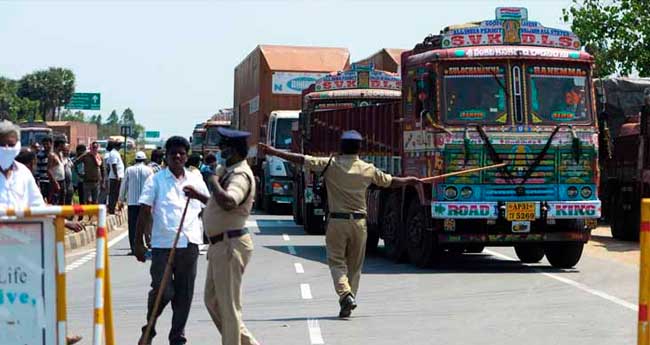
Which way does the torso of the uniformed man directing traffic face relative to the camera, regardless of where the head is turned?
away from the camera

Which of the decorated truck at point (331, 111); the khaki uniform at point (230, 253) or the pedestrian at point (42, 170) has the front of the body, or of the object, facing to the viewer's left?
the khaki uniform

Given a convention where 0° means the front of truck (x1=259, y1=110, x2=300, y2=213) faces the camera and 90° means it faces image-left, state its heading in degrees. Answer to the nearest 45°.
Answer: approximately 0°

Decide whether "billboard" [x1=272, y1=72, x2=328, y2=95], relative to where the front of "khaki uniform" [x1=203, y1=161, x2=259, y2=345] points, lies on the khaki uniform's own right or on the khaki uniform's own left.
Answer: on the khaki uniform's own right

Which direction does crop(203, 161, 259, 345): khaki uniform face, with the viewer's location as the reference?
facing to the left of the viewer

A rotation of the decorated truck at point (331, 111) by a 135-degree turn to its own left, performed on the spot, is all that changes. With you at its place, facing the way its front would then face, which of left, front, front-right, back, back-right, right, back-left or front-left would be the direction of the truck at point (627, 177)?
front-right
